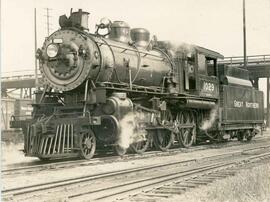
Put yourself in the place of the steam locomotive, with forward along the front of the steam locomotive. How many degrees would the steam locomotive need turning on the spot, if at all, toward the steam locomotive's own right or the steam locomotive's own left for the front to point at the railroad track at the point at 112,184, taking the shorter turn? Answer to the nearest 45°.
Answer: approximately 45° to the steam locomotive's own left

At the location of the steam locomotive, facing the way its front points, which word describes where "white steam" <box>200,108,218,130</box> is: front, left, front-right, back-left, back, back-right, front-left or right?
back

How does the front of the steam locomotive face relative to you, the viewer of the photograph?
facing the viewer and to the left of the viewer

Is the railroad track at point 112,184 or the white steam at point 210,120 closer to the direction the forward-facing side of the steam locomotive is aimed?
the railroad track
